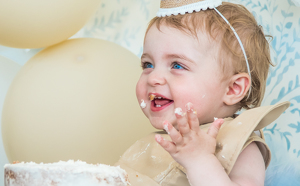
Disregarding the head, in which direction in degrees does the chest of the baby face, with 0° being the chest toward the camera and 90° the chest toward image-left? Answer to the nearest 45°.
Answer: approximately 45°

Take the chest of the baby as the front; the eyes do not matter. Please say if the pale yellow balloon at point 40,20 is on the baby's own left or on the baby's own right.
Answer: on the baby's own right

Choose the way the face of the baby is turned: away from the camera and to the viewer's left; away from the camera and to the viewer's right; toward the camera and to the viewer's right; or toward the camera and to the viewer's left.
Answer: toward the camera and to the viewer's left
